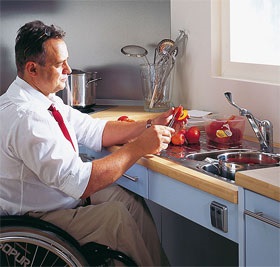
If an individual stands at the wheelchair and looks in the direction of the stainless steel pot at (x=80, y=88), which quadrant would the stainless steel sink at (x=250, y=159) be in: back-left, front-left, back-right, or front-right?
front-right

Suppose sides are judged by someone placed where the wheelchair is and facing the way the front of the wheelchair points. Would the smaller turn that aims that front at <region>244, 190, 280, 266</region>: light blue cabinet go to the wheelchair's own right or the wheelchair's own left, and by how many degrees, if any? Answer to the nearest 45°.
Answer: approximately 45° to the wheelchair's own right

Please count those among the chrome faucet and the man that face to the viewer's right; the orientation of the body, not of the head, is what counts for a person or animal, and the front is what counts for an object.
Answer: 1

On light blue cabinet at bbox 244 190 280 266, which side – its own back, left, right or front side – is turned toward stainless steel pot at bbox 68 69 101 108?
right

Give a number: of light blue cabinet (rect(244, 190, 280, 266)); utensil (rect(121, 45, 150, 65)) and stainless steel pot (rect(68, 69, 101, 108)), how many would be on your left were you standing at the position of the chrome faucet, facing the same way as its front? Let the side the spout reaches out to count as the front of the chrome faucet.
1

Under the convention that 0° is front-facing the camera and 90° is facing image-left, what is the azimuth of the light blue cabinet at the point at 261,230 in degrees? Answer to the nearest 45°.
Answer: approximately 45°

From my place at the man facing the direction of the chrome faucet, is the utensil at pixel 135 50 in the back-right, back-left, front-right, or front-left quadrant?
front-left

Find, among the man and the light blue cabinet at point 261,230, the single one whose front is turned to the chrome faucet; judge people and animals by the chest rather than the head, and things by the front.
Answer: the man

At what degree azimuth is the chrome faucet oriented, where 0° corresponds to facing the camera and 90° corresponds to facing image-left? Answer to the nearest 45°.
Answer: approximately 90°

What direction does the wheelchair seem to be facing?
to the viewer's right

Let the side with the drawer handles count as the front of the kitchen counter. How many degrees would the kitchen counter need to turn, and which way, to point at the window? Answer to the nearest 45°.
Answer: approximately 135° to its right

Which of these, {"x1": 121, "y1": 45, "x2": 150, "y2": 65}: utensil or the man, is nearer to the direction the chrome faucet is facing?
the man

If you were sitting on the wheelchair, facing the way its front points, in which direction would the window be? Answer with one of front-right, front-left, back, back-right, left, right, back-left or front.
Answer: front-left

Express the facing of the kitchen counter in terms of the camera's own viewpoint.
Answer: facing the viewer and to the left of the viewer

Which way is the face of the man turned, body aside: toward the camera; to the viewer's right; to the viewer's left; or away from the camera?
to the viewer's right

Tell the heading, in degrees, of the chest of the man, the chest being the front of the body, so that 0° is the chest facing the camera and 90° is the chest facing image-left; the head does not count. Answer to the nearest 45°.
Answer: approximately 270°

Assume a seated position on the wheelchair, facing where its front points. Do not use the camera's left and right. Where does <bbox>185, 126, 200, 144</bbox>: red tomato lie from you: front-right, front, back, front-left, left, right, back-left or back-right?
front-left
